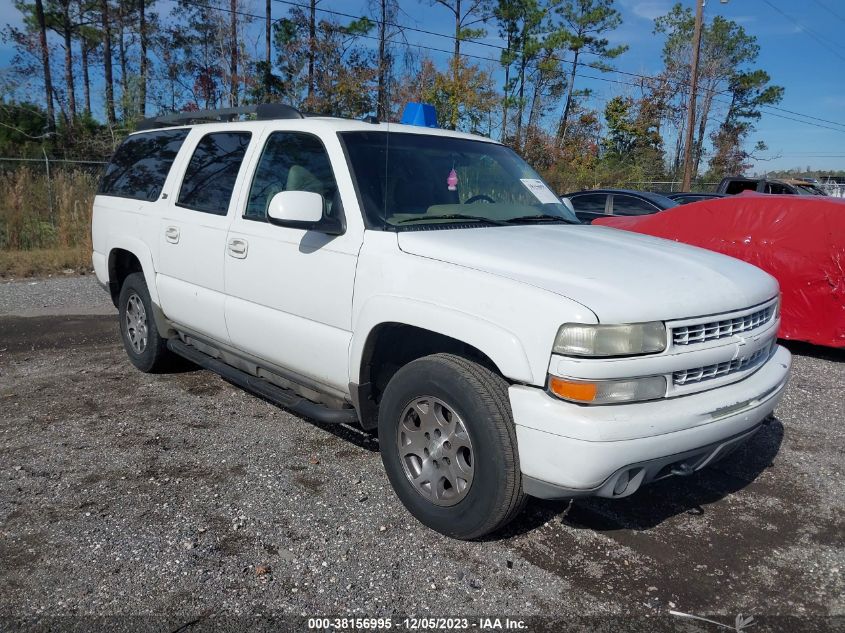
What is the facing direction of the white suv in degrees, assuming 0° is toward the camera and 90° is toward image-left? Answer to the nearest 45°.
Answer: approximately 315°

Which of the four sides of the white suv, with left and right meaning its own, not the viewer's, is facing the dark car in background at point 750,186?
left

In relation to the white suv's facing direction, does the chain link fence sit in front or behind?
behind

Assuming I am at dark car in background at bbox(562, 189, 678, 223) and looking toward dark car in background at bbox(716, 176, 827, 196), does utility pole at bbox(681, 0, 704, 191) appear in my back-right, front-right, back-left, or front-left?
front-left

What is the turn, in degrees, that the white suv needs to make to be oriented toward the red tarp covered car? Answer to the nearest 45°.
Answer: approximately 90° to its left

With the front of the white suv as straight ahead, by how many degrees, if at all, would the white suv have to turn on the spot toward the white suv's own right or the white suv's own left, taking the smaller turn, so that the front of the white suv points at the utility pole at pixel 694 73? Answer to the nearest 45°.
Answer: approximately 135° to the white suv's own left

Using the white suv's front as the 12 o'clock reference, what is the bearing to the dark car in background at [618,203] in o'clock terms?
The dark car in background is roughly at 8 o'clock from the white suv.
